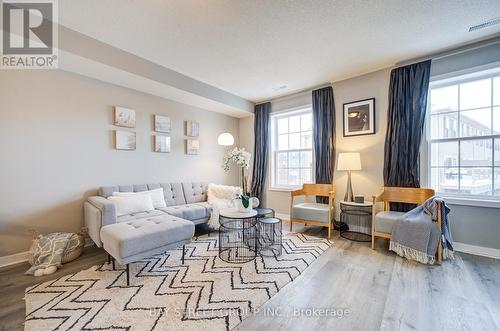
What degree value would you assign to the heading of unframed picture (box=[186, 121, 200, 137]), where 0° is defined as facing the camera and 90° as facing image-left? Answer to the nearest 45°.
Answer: approximately 315°

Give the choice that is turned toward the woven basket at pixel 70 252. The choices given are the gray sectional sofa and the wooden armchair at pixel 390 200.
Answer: the wooden armchair

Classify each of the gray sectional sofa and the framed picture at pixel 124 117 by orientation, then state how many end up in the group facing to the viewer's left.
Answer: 0

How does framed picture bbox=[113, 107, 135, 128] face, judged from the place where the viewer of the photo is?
facing the viewer and to the right of the viewer

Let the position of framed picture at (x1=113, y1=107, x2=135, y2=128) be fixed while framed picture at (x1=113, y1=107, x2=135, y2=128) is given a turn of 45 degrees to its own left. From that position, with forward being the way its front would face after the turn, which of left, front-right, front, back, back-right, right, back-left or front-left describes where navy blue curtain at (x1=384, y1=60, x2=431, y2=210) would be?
front-right

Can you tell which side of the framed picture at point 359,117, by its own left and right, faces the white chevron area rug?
front

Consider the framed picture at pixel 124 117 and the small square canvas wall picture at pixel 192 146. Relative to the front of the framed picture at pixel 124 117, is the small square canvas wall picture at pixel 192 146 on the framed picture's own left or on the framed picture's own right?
on the framed picture's own left

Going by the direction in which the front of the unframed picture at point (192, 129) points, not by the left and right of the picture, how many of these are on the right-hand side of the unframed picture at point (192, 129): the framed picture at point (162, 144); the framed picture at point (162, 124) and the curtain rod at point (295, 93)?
2

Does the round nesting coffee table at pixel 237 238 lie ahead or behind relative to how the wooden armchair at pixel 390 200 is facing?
ahead

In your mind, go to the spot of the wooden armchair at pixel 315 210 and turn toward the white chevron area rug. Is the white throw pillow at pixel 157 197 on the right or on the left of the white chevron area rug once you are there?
right

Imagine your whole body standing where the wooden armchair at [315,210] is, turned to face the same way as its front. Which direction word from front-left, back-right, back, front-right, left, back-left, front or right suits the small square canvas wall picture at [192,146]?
front-right

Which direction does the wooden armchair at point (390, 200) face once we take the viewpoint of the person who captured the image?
facing the viewer and to the left of the viewer
